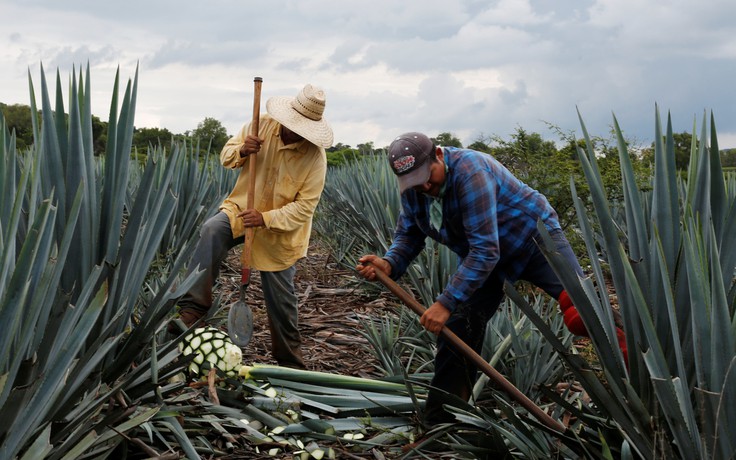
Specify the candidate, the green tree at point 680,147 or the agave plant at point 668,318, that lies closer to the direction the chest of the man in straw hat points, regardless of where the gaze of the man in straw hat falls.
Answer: the agave plant

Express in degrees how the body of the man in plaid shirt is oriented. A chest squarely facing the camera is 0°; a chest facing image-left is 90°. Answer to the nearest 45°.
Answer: approximately 45°

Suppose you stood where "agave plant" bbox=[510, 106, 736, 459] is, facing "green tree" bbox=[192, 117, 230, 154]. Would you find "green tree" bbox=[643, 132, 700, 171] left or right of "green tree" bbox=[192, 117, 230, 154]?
right

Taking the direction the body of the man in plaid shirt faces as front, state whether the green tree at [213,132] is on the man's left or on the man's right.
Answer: on the man's right

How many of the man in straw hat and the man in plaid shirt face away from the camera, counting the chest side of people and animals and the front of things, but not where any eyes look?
0

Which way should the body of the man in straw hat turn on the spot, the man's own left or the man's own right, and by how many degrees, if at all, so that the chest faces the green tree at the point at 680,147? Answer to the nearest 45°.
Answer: approximately 180°

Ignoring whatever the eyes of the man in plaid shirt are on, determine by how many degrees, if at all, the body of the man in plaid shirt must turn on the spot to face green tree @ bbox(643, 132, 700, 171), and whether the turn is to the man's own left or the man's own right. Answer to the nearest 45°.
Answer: approximately 135° to the man's own right

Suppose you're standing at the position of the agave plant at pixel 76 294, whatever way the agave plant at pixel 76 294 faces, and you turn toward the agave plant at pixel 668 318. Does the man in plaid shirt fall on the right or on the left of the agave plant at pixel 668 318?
left
